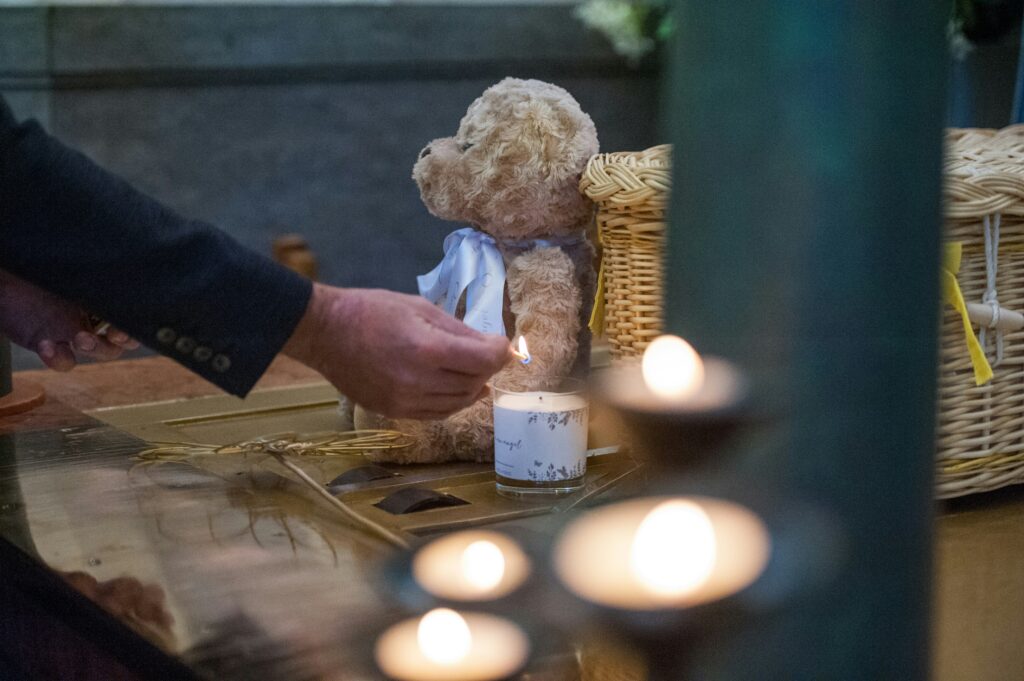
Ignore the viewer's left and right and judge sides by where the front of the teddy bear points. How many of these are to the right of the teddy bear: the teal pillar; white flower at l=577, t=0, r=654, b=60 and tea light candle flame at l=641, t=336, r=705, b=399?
1

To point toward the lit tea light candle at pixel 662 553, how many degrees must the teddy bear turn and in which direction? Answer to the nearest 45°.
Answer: approximately 90° to its left

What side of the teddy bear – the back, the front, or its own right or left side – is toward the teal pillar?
left

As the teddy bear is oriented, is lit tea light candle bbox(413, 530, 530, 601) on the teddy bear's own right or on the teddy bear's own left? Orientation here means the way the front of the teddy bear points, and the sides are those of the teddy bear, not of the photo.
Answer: on the teddy bear's own left

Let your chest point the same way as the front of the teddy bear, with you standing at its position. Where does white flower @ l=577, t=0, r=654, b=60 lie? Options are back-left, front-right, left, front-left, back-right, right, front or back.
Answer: right

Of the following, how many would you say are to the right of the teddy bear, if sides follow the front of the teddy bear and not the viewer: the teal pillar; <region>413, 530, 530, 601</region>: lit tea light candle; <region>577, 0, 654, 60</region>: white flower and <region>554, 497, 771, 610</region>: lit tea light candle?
1

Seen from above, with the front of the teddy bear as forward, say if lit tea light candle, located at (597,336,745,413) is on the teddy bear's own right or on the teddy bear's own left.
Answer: on the teddy bear's own left

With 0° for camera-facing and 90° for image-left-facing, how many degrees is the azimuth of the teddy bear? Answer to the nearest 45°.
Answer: approximately 90°

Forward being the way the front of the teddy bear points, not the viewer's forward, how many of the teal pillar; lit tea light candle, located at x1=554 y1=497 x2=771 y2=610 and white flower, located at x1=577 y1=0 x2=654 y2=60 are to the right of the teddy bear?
1

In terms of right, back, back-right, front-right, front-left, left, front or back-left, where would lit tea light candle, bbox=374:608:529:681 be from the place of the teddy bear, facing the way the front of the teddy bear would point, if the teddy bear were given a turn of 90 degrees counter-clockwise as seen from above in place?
front

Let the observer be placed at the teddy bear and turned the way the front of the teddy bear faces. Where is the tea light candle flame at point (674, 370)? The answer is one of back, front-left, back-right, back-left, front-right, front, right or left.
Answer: left
